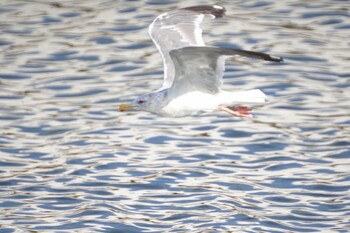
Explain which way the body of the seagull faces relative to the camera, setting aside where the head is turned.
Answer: to the viewer's left
